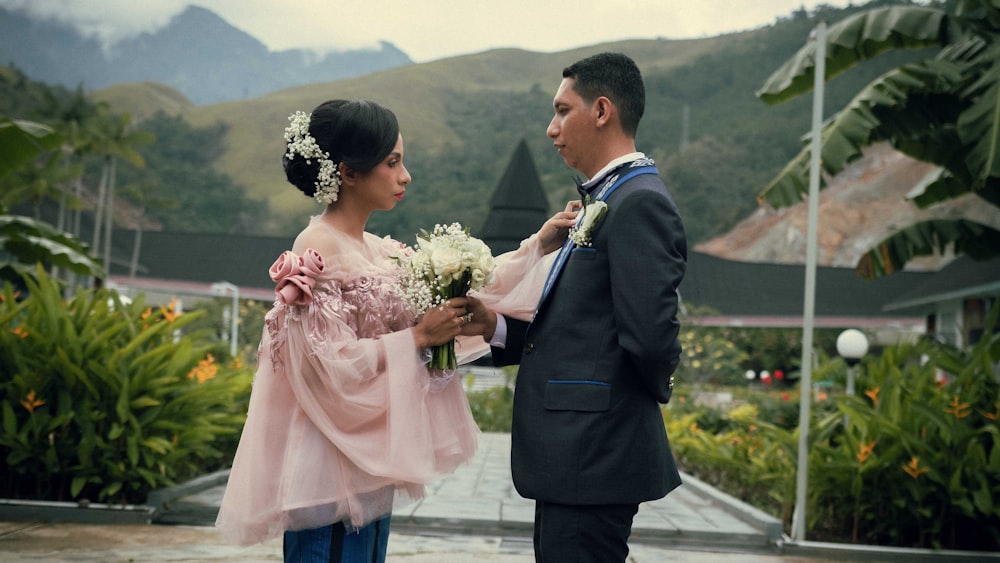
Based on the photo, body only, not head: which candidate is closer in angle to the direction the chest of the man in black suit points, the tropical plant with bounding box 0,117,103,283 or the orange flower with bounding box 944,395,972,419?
the tropical plant

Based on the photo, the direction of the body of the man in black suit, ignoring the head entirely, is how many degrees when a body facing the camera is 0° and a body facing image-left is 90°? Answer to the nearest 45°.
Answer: approximately 90°

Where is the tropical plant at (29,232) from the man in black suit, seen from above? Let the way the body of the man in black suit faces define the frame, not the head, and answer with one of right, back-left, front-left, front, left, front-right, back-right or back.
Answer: front-right

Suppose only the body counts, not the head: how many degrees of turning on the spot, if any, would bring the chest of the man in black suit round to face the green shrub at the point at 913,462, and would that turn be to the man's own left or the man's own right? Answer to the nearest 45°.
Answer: approximately 135° to the man's own right

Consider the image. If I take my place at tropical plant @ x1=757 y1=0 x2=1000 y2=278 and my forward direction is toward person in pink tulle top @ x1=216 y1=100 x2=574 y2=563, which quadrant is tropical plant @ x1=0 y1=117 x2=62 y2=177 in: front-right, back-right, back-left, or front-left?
front-right

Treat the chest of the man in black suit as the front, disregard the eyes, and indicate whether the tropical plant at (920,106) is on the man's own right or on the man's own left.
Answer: on the man's own right

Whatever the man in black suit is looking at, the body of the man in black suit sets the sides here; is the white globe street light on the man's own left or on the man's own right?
on the man's own right

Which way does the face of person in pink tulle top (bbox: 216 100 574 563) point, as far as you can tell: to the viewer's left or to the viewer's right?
to the viewer's right

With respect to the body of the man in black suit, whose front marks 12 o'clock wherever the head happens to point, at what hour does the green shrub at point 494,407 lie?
The green shrub is roughly at 3 o'clock from the man in black suit.

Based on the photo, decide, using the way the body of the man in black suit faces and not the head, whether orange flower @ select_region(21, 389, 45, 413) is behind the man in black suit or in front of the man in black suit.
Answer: in front
